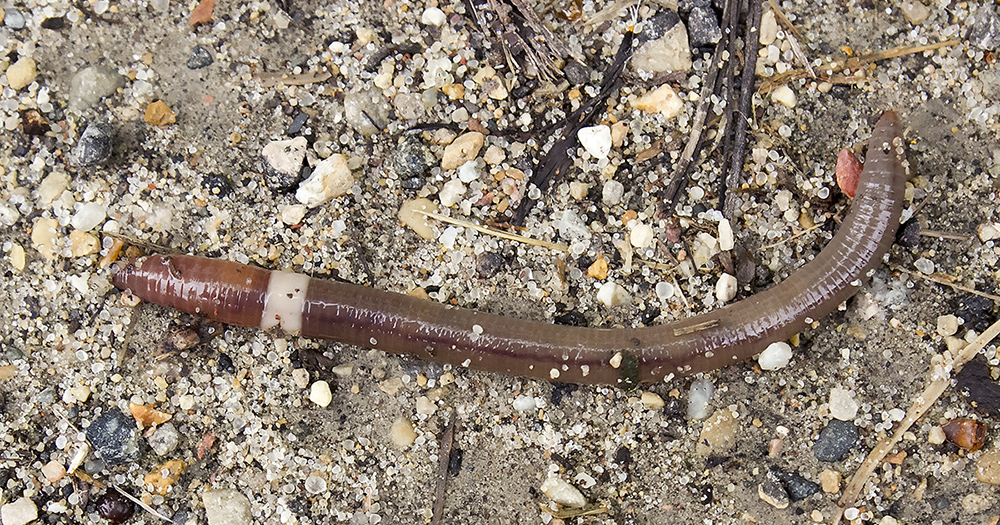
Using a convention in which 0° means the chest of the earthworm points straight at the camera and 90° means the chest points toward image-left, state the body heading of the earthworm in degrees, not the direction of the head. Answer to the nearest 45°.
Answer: approximately 90°

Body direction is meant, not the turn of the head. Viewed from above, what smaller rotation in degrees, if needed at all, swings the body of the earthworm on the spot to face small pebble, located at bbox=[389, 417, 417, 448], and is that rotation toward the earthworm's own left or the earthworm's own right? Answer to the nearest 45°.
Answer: approximately 45° to the earthworm's own left

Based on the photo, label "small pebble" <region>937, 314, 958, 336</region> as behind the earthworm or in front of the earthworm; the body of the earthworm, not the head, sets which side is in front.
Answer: behind

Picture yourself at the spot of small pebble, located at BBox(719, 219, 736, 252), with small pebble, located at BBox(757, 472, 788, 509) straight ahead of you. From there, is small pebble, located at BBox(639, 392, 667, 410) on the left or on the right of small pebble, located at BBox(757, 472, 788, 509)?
right

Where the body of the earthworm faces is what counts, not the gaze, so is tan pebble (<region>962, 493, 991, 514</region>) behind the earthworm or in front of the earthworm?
behind

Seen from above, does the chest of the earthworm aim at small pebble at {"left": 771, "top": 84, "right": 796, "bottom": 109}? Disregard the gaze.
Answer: no

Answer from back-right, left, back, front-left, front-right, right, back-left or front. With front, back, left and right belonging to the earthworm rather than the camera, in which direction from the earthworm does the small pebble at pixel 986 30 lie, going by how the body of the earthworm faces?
back-right

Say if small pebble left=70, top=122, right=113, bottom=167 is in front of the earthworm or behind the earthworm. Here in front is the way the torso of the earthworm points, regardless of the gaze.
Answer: in front

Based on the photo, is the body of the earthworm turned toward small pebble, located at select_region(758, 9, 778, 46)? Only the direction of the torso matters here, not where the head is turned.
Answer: no

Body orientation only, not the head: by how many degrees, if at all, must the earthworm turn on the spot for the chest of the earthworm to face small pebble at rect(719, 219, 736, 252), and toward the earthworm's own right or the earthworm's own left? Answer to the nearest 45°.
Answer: approximately 135° to the earthworm's own right

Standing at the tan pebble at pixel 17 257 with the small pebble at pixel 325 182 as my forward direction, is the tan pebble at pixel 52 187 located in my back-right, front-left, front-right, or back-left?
front-left

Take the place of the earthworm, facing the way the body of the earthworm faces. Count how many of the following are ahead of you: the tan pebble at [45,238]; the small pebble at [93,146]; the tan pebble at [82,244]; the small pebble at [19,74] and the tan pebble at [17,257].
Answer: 5

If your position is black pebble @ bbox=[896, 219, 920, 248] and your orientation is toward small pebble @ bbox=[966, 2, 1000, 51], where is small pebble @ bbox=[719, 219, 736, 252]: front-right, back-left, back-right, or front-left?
back-left

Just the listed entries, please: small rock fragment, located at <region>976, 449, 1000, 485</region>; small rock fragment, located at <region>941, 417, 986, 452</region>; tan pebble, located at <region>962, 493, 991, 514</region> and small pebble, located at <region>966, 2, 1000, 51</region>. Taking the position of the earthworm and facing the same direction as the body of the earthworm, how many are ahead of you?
0

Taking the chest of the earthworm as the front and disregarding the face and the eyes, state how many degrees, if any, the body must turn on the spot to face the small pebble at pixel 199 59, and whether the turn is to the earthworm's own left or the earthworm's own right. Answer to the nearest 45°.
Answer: approximately 45° to the earthworm's own right

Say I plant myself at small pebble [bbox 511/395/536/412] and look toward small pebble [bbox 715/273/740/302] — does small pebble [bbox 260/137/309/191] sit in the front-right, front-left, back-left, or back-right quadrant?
back-left

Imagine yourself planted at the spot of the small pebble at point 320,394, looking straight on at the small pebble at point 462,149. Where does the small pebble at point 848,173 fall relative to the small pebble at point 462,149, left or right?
right
